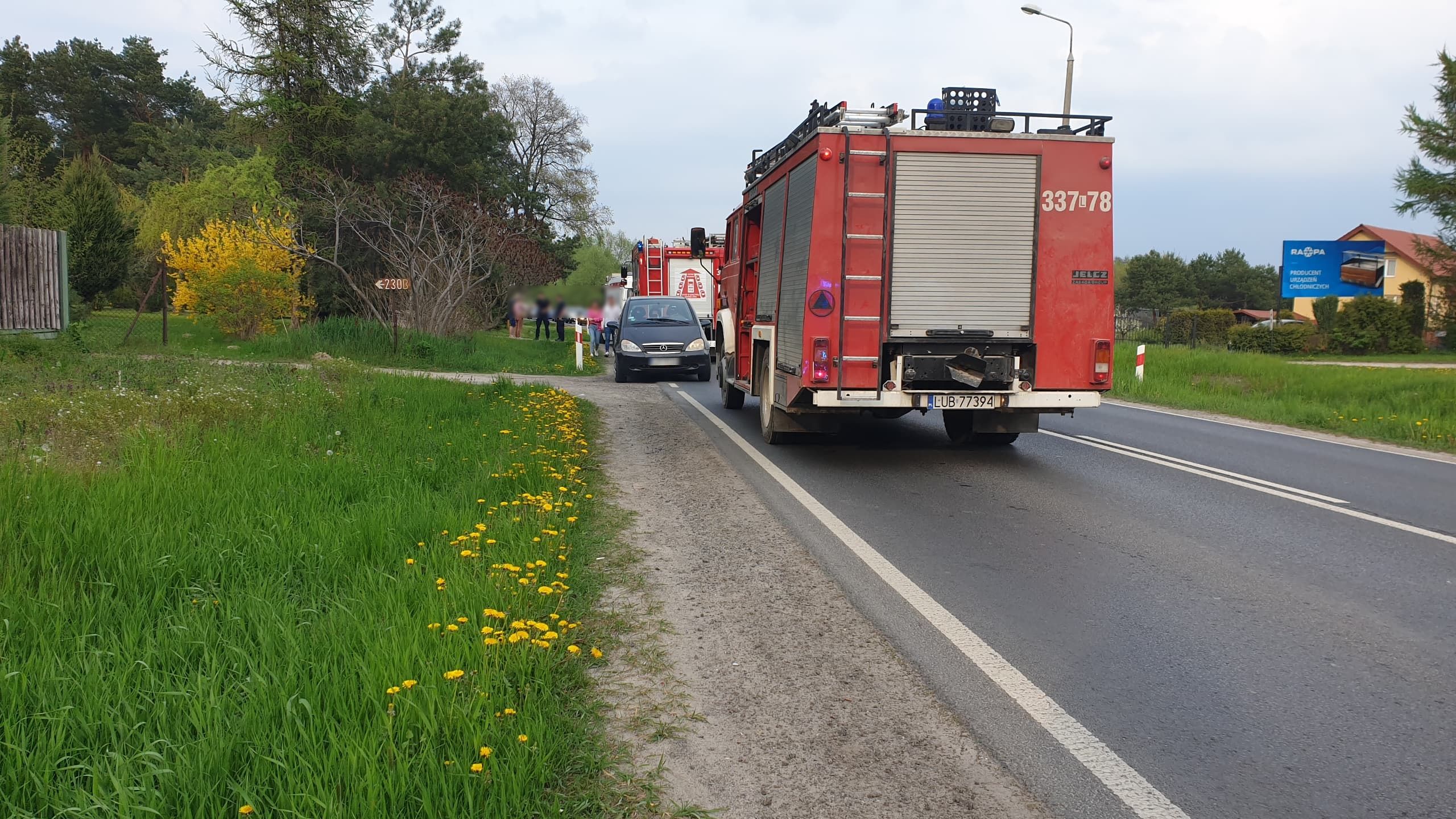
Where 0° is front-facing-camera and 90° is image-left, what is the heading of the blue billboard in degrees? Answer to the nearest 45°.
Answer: approximately 0°

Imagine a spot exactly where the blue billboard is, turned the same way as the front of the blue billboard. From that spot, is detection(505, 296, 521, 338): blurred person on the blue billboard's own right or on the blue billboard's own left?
on the blue billboard's own right

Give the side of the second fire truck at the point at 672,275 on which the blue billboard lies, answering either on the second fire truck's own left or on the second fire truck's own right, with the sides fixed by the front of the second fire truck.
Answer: on the second fire truck's own right

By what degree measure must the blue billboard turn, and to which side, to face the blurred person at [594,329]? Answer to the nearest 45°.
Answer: approximately 45° to its right

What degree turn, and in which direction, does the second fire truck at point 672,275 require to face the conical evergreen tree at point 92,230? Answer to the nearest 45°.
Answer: approximately 90° to its left

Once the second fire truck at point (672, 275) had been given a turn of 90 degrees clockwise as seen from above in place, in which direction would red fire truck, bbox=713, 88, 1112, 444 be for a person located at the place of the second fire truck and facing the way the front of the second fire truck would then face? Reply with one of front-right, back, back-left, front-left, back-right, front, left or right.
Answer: right

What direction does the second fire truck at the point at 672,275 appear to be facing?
away from the camera

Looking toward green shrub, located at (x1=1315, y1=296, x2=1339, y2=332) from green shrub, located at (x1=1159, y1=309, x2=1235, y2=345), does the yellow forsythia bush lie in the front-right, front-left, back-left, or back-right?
back-right

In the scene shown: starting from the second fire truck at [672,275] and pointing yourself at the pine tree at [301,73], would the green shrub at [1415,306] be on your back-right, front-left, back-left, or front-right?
back-right

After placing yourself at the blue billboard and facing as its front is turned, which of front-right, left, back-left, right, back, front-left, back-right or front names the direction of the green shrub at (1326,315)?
back
